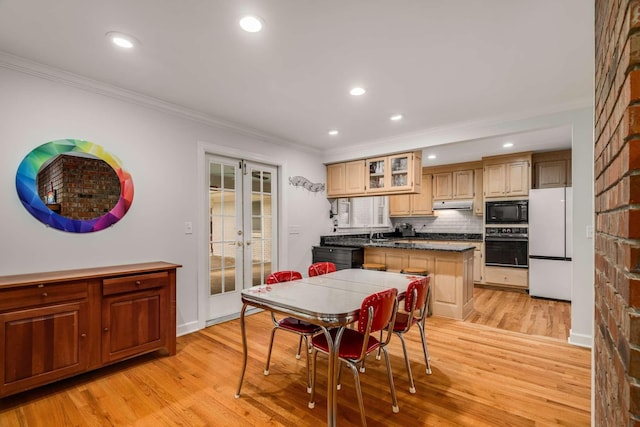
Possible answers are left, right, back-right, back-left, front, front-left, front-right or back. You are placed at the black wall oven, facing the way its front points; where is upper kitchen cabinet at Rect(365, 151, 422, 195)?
front-right

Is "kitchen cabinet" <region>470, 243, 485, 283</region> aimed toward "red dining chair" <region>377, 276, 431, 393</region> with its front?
yes

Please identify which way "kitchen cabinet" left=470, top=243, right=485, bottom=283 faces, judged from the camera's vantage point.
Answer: facing the viewer

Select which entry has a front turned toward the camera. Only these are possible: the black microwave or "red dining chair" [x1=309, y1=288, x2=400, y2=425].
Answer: the black microwave

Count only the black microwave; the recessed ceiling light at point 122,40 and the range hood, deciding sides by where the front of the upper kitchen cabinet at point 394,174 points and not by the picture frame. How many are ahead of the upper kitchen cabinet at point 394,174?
1

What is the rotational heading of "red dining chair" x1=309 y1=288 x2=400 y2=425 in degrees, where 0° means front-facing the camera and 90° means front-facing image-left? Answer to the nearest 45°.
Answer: approximately 135°

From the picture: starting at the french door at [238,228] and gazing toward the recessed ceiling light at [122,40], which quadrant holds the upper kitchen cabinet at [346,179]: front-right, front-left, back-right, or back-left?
back-left

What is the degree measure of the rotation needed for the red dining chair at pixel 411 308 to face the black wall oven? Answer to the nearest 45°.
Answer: approximately 90° to its right

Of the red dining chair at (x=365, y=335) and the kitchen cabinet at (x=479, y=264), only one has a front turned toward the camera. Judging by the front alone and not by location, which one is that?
the kitchen cabinet

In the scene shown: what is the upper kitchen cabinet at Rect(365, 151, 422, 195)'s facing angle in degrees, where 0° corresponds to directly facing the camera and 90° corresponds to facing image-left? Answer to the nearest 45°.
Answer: approximately 45°

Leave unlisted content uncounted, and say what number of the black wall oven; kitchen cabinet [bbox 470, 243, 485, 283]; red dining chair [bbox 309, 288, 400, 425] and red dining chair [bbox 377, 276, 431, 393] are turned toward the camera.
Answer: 2

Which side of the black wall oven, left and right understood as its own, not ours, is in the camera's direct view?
front

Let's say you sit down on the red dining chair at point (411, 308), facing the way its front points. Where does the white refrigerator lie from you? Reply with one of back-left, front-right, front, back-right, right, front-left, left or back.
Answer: right

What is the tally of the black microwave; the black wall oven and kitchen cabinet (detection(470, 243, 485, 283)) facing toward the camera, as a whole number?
3

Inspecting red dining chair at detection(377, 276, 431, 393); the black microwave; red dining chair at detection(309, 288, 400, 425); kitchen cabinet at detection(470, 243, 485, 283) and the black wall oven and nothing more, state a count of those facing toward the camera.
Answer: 3

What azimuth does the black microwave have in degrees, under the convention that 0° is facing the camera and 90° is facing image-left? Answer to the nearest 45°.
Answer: approximately 0°

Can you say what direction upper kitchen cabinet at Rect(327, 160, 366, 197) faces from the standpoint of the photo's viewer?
facing the viewer and to the left of the viewer

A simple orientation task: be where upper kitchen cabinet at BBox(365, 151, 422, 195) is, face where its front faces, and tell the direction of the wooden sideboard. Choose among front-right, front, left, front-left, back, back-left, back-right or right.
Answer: front

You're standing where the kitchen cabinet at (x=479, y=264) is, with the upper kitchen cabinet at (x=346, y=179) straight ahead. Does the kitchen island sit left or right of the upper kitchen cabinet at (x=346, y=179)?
left
